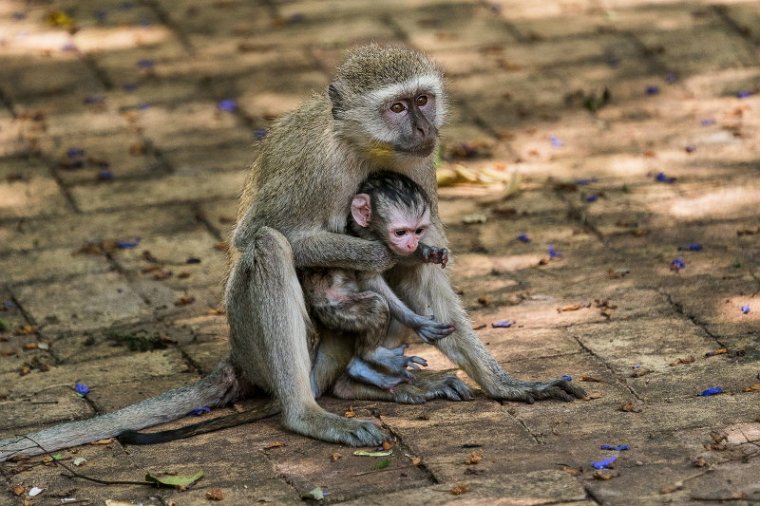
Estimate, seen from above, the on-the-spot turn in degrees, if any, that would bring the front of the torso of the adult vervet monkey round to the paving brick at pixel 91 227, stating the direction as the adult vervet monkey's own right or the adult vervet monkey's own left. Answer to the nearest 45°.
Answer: approximately 180°

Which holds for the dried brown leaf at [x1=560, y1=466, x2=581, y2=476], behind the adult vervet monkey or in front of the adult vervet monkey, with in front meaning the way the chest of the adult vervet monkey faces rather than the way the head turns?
in front

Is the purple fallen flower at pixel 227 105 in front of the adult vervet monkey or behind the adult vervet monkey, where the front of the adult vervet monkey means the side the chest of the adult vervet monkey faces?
behind

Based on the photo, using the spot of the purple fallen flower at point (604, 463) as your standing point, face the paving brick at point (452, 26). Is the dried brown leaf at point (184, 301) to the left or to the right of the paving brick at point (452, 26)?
left

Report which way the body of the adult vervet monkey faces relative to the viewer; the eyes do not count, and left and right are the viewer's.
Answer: facing the viewer and to the right of the viewer
